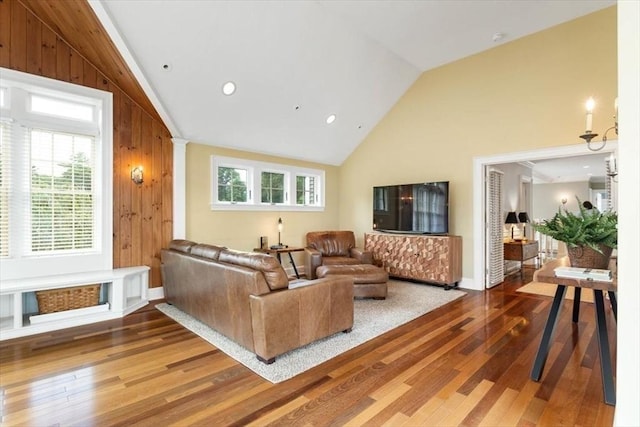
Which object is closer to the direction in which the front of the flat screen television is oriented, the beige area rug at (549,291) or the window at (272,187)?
the window

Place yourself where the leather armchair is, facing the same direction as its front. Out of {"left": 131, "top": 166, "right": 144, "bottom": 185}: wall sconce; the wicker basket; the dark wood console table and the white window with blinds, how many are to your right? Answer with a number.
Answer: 3

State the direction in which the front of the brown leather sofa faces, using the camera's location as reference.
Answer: facing away from the viewer and to the right of the viewer

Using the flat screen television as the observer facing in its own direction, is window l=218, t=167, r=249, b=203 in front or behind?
in front

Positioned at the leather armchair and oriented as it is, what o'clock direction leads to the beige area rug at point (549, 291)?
The beige area rug is roughly at 11 o'clock from the leather armchair.

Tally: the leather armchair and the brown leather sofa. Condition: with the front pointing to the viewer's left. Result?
0

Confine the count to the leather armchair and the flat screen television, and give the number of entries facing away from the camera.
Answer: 0

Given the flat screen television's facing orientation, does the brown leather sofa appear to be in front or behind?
in front

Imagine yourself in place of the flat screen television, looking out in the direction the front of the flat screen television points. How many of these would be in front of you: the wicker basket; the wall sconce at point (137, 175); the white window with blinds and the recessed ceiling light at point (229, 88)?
4

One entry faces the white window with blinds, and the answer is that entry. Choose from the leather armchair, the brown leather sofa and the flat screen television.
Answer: the flat screen television

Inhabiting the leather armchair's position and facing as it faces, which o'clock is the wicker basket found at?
The wicker basket is roughly at 3 o'clock from the leather armchair.

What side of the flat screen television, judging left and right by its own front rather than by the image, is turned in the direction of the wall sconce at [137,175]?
front

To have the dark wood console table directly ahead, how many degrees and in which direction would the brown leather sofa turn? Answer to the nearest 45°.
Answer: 0° — it already faces it

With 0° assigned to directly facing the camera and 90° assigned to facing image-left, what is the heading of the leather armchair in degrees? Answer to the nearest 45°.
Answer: approximately 315°

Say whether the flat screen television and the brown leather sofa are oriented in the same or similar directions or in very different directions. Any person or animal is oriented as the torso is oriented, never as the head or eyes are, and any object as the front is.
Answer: very different directions

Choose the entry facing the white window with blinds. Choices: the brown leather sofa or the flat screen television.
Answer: the flat screen television
